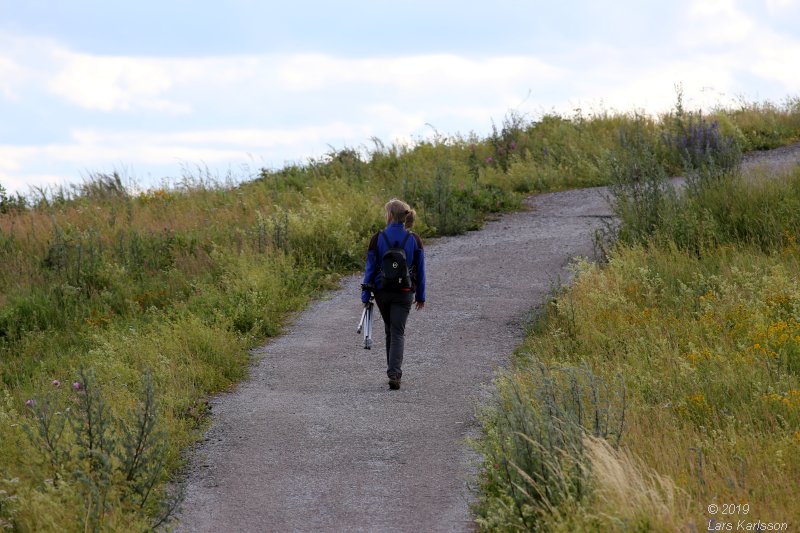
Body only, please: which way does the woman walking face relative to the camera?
away from the camera
